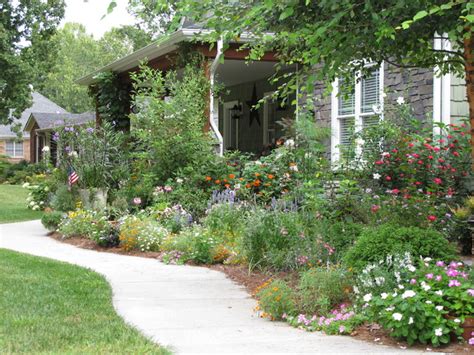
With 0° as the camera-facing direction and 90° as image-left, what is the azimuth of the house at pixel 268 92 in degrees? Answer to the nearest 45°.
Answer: approximately 45°

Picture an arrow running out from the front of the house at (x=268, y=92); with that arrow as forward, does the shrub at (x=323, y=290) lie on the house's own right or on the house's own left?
on the house's own left

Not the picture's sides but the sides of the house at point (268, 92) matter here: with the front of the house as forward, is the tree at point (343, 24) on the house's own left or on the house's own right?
on the house's own left

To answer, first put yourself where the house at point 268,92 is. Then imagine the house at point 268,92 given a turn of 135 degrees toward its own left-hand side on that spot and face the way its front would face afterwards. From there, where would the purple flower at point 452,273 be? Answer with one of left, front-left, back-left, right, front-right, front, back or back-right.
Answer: right

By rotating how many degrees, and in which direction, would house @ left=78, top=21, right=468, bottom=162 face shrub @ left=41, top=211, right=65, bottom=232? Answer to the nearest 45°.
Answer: approximately 45° to its right

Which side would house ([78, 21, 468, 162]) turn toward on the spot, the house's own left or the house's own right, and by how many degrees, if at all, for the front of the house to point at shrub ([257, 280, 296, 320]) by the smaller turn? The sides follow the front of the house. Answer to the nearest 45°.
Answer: approximately 45° to the house's own left

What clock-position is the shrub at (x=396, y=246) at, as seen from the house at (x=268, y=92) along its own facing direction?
The shrub is roughly at 10 o'clock from the house.

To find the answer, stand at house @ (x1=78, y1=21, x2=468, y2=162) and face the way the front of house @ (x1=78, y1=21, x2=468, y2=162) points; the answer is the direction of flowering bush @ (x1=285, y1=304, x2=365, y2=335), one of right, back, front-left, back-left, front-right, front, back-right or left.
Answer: front-left

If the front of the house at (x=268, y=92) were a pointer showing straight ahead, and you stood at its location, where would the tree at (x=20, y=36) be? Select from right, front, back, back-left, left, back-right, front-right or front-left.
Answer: right

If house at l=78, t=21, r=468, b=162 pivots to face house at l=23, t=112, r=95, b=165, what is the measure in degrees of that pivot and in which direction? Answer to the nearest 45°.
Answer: approximately 90° to its right
